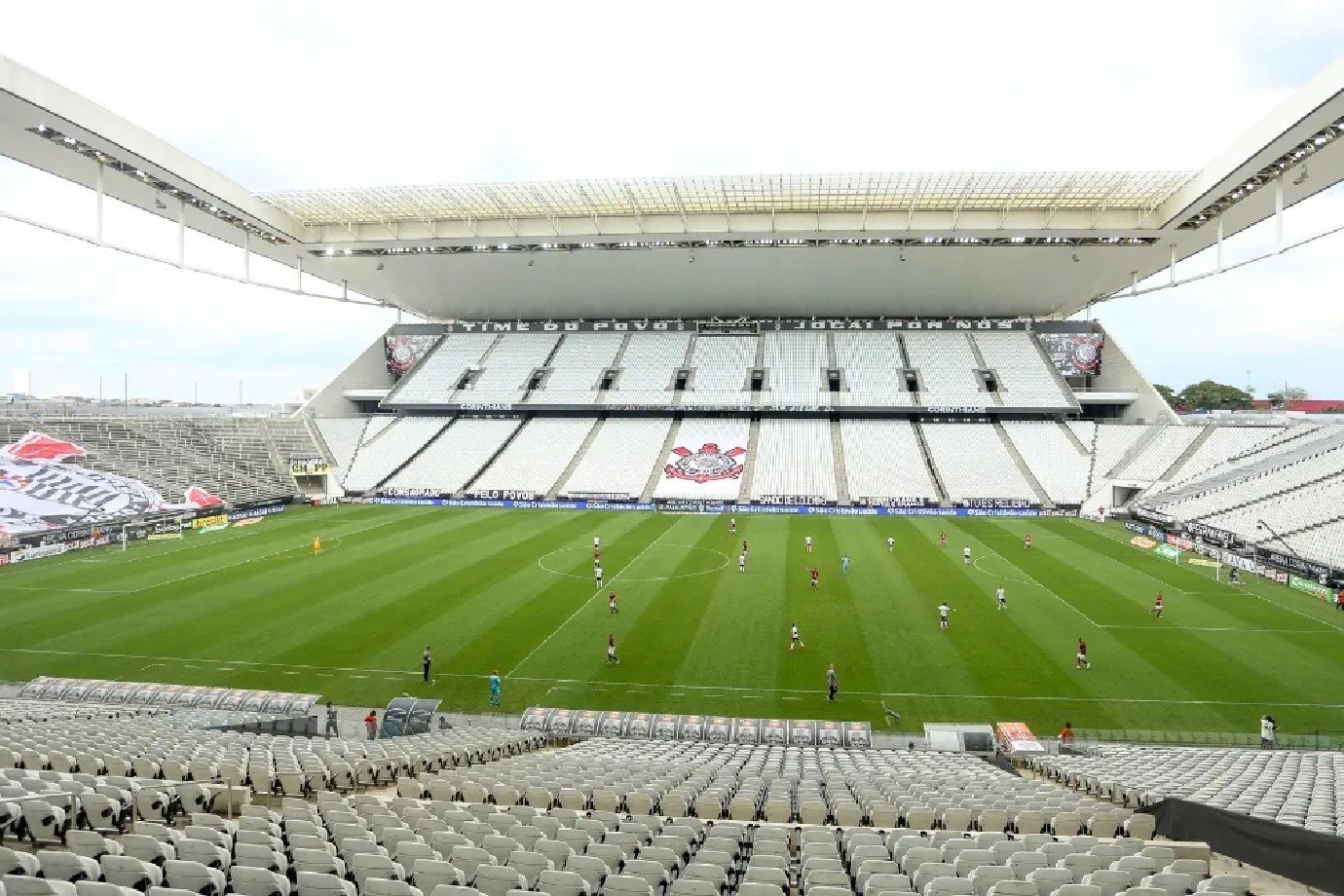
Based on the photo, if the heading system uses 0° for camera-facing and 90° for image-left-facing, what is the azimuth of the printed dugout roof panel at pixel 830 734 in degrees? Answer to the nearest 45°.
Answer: approximately 0°

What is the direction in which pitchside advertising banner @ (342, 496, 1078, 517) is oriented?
toward the camera

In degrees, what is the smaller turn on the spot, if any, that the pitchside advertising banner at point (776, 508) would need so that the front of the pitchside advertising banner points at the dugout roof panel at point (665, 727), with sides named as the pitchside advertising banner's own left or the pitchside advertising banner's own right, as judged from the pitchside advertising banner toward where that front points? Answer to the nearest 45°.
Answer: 0° — it already faces it

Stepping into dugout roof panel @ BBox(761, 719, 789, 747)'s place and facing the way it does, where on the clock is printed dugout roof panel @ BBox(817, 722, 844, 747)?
printed dugout roof panel @ BBox(817, 722, 844, 747) is roughly at 9 o'clock from dugout roof panel @ BBox(761, 719, 789, 747).

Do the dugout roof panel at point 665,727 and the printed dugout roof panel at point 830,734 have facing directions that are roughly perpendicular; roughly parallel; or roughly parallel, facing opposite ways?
roughly parallel
